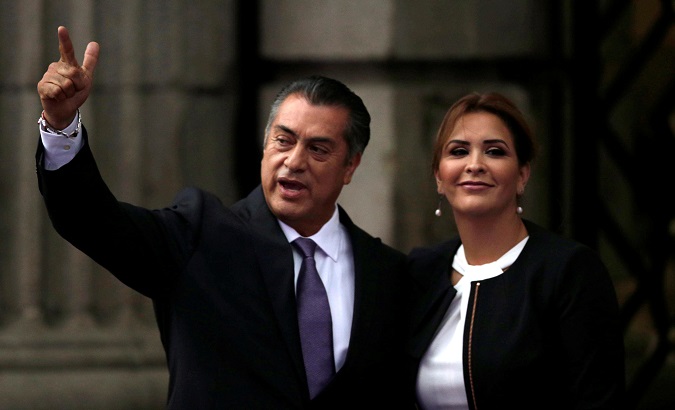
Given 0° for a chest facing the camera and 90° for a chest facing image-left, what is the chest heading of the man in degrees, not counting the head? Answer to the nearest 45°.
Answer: approximately 0°

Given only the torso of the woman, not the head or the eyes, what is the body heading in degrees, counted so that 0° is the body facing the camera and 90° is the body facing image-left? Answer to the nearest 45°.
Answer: approximately 45°
